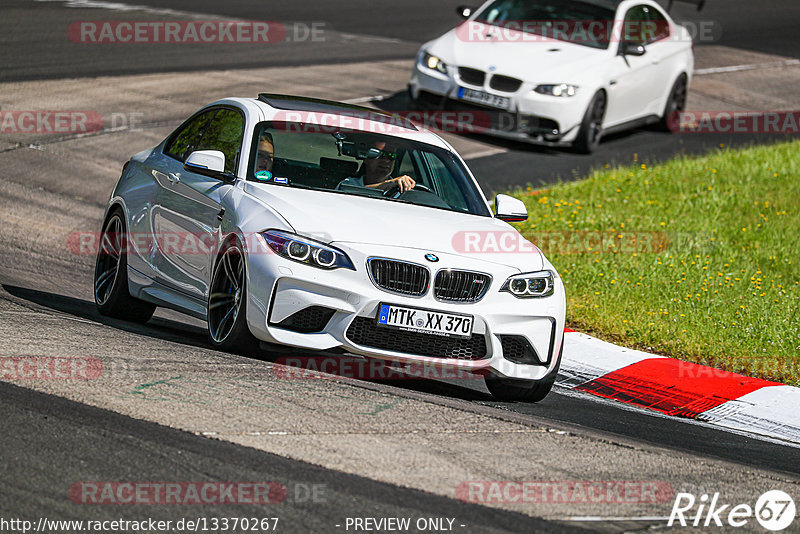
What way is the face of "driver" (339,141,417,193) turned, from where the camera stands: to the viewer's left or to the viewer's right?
to the viewer's right

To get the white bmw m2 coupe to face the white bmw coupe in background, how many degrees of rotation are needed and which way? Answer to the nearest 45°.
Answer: approximately 135° to its left

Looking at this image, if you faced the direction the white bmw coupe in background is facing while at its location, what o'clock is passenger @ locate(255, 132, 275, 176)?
The passenger is roughly at 11 o'clock from the white bmw coupe in background.

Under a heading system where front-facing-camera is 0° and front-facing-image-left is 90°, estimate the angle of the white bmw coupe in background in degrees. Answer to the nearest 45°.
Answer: approximately 45°

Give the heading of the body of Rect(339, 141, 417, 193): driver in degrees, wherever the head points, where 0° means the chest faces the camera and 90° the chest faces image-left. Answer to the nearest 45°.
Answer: approximately 315°

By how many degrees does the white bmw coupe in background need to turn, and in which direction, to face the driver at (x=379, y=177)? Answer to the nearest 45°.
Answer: approximately 45° to its left

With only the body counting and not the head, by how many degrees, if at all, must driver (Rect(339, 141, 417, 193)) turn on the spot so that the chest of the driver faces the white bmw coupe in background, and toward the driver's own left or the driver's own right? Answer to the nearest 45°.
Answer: approximately 135° to the driver's own left
